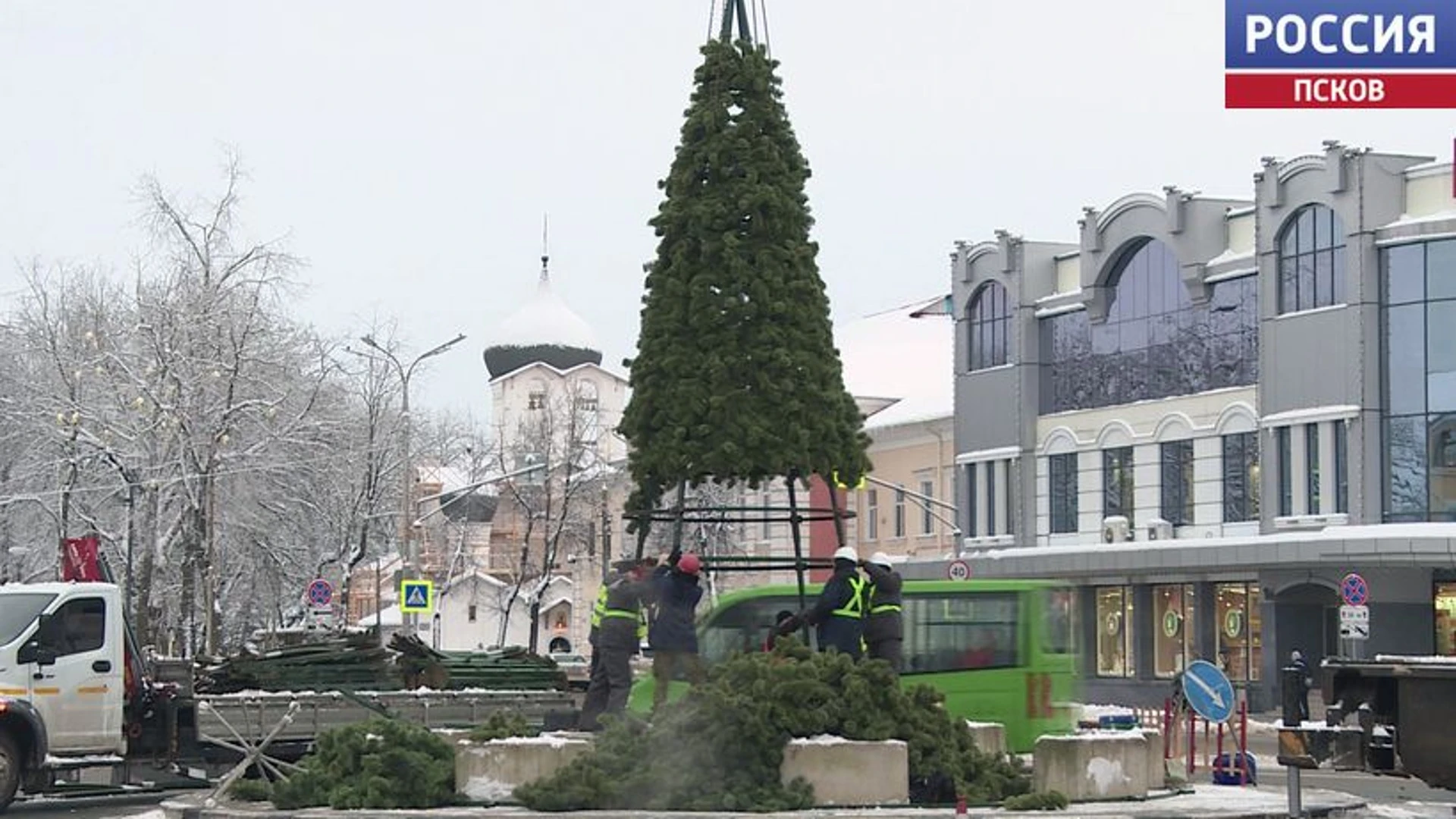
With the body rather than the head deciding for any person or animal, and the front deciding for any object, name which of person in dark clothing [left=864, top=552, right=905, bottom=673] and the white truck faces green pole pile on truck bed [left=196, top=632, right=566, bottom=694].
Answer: the person in dark clothing

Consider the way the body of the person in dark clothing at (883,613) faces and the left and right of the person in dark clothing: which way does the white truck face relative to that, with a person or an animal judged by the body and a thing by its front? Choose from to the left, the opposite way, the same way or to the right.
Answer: to the left

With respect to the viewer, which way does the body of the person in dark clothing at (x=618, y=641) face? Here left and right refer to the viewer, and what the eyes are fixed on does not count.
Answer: facing away from the viewer and to the right of the viewer

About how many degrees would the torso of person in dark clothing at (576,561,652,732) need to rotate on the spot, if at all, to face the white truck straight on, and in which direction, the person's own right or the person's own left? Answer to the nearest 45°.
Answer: approximately 135° to the person's own left

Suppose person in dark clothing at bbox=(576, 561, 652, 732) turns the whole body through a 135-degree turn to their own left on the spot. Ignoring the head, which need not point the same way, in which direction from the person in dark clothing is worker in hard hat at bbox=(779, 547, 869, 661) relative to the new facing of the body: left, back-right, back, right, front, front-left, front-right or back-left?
back-left

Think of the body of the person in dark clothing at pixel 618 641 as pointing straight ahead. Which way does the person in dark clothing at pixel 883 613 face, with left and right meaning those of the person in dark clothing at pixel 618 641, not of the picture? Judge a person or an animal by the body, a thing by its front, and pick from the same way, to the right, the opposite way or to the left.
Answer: to the left

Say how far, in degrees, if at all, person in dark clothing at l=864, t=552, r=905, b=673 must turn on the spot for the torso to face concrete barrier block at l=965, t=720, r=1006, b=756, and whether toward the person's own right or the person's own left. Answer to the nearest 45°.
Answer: approximately 90° to the person's own right

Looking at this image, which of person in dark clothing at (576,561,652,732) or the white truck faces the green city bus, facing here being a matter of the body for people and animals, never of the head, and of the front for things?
the person in dark clothing

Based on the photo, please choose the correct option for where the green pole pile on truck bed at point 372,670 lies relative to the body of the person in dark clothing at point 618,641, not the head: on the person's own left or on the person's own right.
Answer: on the person's own left
